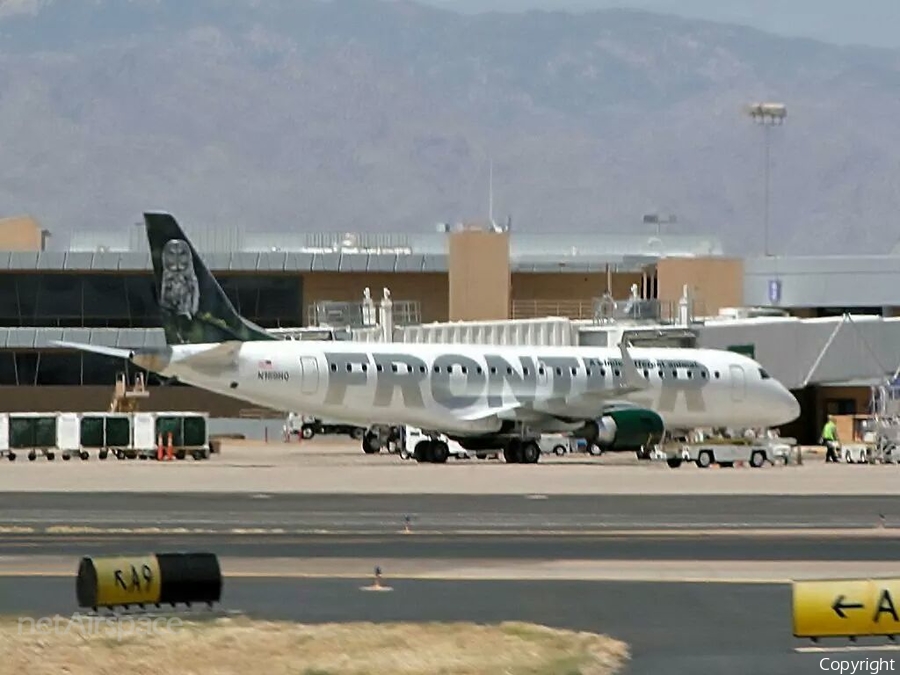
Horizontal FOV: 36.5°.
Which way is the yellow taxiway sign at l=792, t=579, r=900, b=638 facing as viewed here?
toward the camera
